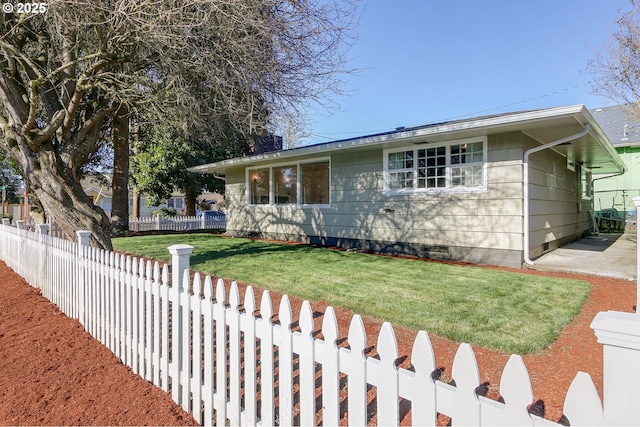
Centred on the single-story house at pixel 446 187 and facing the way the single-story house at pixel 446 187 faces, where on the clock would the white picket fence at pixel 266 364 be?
The white picket fence is roughly at 11 o'clock from the single-story house.

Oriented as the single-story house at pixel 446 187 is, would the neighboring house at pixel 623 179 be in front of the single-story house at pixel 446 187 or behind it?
behind

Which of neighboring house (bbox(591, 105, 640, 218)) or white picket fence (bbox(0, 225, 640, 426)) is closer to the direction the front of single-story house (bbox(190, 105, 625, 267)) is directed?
the white picket fence

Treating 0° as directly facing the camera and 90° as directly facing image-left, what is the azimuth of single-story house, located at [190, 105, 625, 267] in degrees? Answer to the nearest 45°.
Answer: approximately 45°

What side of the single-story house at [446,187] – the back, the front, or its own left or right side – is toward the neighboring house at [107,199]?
right
